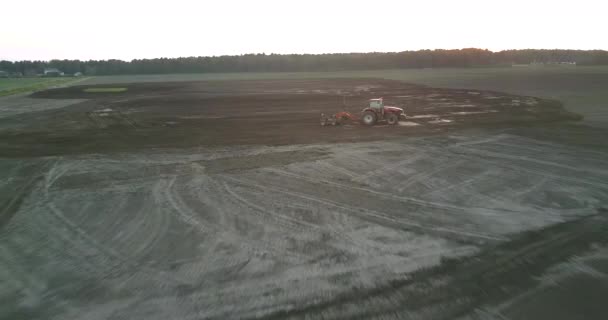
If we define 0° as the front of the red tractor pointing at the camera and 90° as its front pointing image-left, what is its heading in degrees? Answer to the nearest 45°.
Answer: approximately 270°
